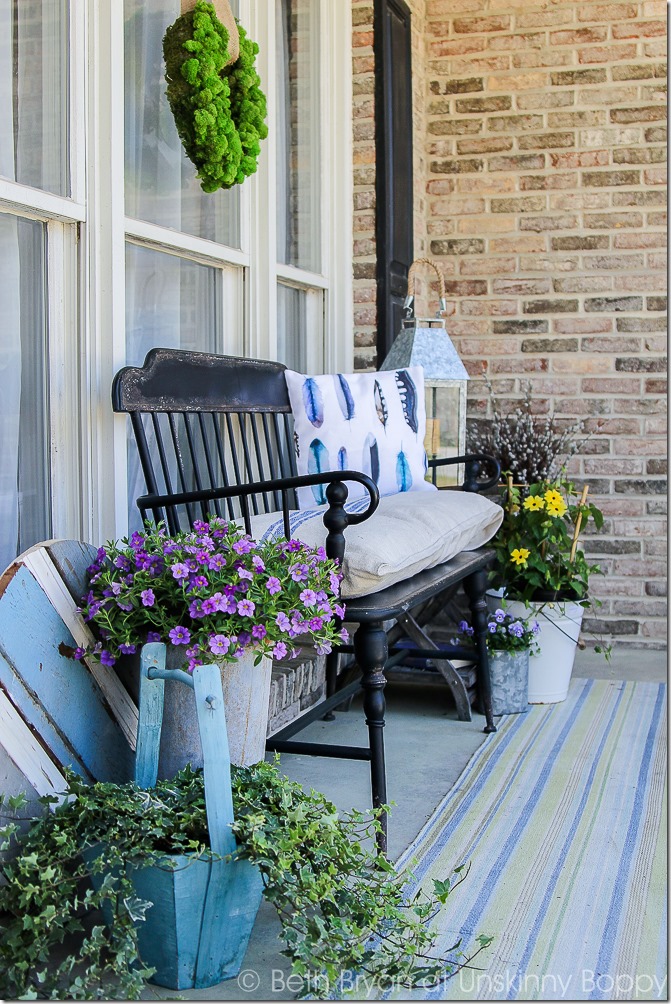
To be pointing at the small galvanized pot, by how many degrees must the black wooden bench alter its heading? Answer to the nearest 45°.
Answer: approximately 90° to its left

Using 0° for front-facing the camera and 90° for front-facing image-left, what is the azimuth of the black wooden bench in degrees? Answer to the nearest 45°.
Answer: approximately 315°

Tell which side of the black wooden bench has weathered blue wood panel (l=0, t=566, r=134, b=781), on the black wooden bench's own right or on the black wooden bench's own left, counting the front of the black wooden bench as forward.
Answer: on the black wooden bench's own right

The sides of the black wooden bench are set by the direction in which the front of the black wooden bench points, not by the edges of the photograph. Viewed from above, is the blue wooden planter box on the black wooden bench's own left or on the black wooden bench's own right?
on the black wooden bench's own right

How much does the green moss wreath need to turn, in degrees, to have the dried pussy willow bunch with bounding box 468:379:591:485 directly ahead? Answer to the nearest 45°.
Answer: approximately 90° to its left
